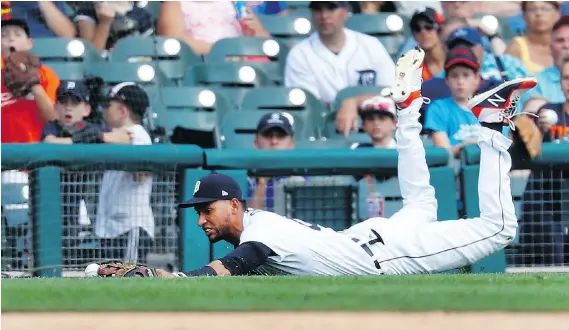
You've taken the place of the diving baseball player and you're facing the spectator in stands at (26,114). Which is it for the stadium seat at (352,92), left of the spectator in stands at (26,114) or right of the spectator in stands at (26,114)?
right

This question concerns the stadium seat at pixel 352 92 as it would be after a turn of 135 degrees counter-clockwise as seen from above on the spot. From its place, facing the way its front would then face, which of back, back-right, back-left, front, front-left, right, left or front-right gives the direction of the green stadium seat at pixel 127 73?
back-left

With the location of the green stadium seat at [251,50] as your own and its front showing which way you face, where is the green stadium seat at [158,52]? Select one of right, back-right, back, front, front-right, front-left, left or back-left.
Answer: right

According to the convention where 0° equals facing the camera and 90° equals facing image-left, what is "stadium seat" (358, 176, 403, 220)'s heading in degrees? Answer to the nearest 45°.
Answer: approximately 0°

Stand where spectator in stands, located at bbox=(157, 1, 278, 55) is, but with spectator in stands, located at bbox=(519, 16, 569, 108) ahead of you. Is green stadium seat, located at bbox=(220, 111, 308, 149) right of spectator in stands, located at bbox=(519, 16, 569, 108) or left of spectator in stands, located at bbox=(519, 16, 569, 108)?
right

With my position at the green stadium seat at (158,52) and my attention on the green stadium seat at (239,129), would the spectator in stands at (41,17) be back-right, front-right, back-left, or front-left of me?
back-right
